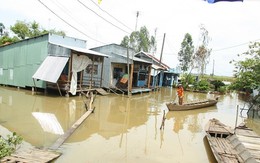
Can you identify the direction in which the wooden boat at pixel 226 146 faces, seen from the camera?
facing away from the viewer and to the left of the viewer

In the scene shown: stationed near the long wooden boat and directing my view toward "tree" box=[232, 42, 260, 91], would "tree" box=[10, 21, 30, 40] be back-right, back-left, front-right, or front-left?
back-left

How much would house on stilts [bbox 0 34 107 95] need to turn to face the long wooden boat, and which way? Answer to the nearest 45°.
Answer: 0° — it already faces it

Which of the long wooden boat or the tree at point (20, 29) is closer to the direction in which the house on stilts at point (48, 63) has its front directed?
the long wooden boat

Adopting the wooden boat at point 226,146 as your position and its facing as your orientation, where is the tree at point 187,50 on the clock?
The tree is roughly at 1 o'clock from the wooden boat.

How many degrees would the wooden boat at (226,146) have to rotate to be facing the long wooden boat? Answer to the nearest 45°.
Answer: approximately 45° to its right

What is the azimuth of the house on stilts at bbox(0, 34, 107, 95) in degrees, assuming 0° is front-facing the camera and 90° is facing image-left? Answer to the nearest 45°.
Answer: approximately 315°

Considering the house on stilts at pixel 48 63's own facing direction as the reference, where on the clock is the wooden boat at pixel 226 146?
The wooden boat is roughly at 1 o'clock from the house on stilts.

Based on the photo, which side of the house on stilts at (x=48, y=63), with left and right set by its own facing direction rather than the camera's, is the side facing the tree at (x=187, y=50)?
left

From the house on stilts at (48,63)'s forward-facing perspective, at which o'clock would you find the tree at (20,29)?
The tree is roughly at 7 o'clock from the house on stilts.

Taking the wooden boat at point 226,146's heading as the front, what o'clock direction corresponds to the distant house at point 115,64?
The distant house is roughly at 12 o'clock from the wooden boat.

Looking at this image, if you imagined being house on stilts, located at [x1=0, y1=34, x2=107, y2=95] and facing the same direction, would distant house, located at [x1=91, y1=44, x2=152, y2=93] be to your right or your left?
on your left

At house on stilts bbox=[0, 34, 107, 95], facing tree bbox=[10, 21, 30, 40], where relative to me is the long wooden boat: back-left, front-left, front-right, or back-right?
back-right

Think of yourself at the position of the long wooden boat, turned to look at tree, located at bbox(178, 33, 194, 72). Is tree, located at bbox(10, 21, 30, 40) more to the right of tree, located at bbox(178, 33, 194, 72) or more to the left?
left
